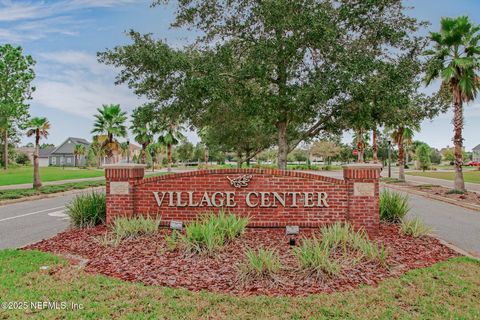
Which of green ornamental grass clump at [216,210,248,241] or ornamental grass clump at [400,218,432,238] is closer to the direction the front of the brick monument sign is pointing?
the green ornamental grass clump

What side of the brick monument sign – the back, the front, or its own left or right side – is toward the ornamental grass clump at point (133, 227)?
right

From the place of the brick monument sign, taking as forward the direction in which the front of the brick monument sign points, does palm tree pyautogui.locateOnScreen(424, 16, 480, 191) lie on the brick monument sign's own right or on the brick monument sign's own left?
on the brick monument sign's own left

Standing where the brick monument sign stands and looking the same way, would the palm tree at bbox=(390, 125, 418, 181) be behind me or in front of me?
behind

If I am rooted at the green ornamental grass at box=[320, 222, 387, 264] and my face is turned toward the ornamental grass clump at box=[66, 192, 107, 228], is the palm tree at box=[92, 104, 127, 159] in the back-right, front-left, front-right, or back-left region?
front-right

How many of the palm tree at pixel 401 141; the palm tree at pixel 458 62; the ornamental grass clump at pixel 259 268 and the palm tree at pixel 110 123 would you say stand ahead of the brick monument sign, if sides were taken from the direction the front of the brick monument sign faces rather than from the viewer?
1

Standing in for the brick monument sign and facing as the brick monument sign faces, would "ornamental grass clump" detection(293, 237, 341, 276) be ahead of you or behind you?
ahead

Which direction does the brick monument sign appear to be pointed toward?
toward the camera

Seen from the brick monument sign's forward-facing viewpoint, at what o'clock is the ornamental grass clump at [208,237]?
The ornamental grass clump is roughly at 1 o'clock from the brick monument sign.

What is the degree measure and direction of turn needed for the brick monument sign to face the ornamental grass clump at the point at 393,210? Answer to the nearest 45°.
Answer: approximately 90° to its left

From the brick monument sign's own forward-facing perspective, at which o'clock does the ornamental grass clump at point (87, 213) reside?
The ornamental grass clump is roughly at 3 o'clock from the brick monument sign.
